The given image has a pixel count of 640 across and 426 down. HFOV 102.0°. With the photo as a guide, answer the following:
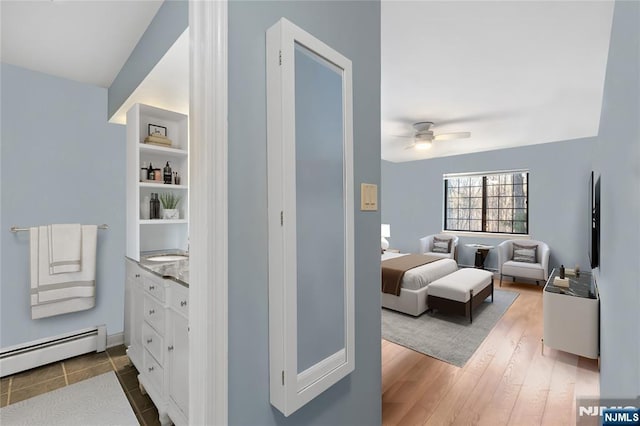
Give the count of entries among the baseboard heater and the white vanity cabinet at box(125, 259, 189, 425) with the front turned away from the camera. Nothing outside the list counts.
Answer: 0

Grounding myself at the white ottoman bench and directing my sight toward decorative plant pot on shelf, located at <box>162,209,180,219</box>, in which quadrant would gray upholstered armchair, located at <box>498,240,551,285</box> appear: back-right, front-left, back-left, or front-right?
back-right

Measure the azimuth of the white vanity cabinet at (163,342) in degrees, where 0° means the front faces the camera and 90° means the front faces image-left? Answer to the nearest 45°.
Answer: approximately 45°

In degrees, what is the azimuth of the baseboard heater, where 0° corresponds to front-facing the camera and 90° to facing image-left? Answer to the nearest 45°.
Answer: approximately 315°

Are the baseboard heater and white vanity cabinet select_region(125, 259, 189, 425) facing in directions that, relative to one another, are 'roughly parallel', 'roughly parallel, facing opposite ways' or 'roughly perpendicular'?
roughly perpendicular
